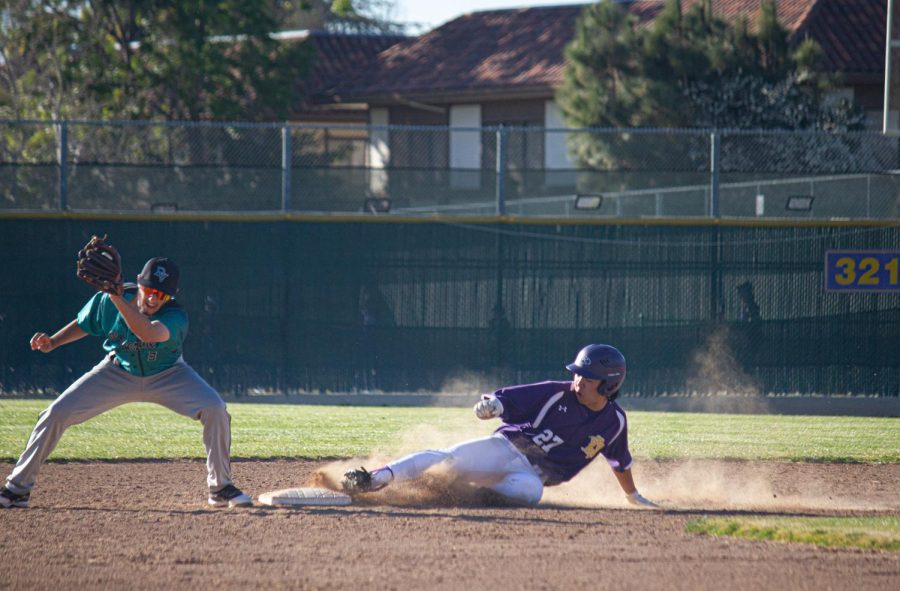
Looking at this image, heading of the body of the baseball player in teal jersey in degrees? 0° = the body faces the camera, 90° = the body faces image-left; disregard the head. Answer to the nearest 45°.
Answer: approximately 0°

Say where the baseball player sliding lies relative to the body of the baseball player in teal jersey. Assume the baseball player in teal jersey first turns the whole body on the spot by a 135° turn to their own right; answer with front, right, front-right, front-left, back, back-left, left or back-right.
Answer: back-right

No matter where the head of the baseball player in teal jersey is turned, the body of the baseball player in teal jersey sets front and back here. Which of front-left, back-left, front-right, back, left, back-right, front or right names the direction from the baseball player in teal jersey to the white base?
left

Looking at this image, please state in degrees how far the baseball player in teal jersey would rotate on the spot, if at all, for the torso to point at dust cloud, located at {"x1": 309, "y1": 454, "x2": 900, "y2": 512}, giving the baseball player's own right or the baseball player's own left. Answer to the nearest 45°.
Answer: approximately 90° to the baseball player's own left

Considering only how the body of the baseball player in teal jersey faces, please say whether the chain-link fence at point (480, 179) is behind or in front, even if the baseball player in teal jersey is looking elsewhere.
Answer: behind
